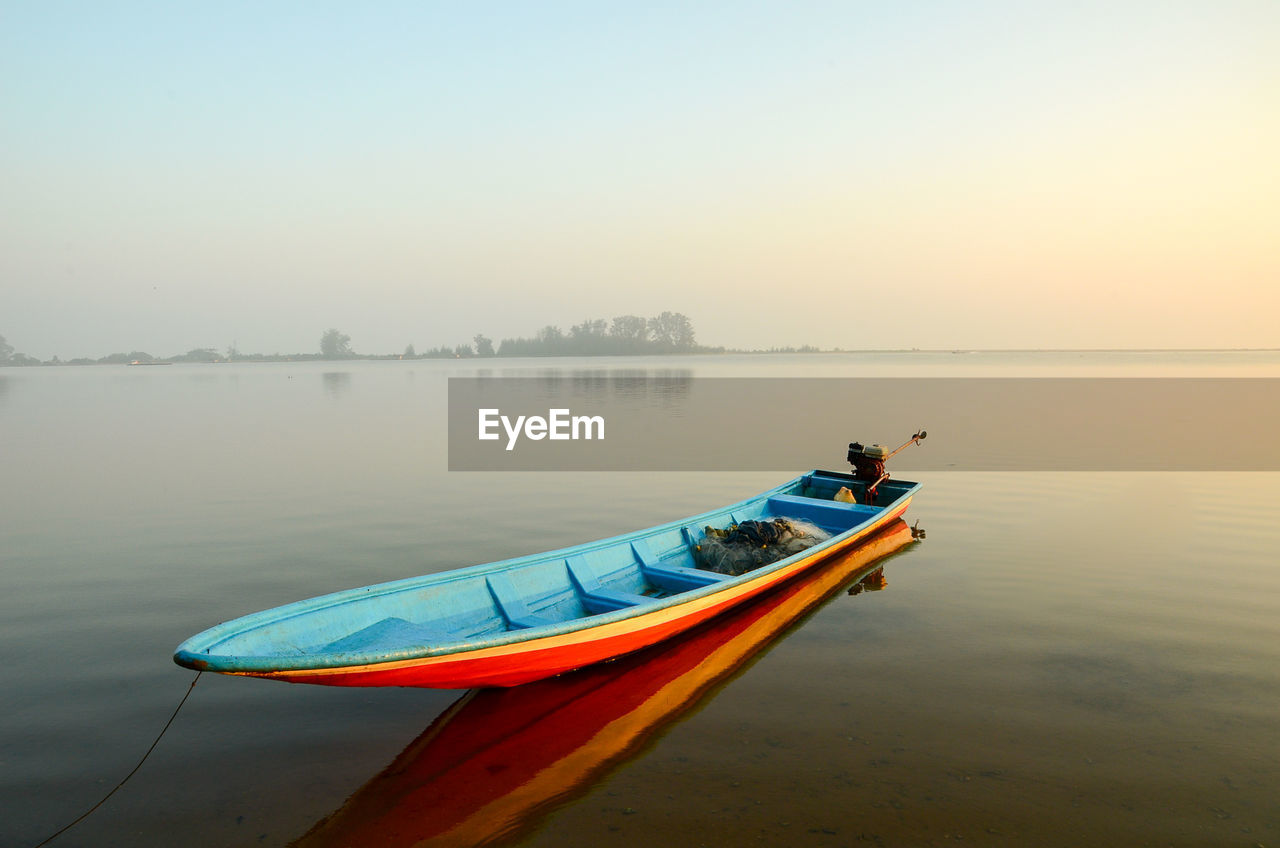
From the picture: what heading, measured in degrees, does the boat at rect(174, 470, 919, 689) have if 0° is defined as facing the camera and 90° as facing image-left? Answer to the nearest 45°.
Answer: approximately 45°

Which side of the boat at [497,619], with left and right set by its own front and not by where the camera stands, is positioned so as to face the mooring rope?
front

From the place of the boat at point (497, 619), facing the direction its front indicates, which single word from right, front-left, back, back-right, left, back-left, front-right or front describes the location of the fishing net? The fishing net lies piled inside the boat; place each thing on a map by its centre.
back

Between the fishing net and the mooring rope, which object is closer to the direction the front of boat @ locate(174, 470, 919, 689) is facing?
the mooring rope
